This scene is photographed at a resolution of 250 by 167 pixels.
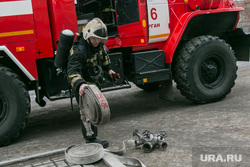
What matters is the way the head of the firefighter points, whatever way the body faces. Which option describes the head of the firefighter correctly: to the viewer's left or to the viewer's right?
to the viewer's right

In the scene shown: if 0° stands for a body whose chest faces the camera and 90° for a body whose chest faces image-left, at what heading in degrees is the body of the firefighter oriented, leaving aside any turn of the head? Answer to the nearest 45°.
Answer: approximately 315°
